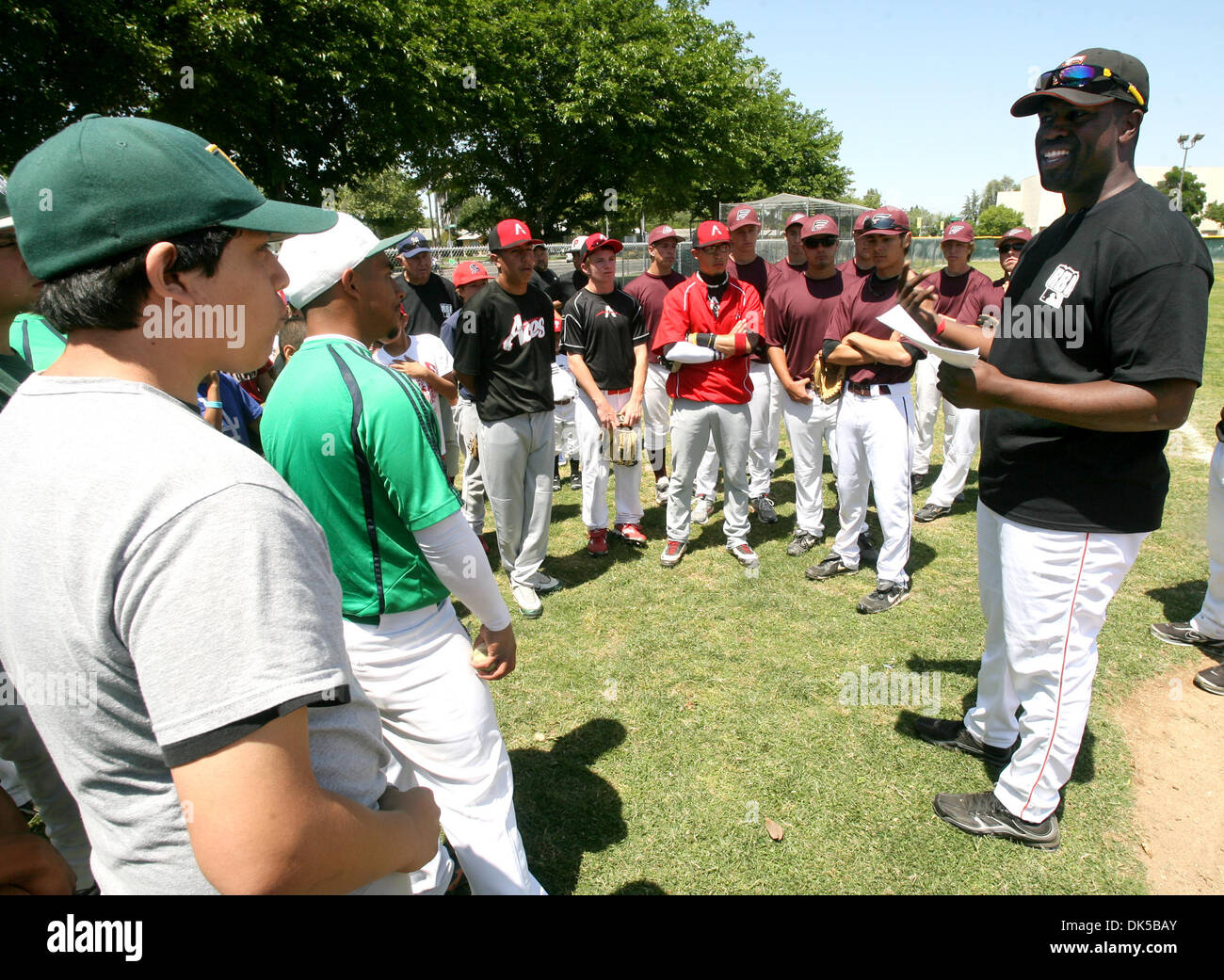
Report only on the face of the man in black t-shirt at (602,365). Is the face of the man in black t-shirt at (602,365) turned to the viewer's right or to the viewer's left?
to the viewer's right

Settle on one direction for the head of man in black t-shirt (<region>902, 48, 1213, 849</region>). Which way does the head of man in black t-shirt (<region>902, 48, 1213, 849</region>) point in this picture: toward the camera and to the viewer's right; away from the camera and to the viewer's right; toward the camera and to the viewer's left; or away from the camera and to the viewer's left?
toward the camera and to the viewer's left

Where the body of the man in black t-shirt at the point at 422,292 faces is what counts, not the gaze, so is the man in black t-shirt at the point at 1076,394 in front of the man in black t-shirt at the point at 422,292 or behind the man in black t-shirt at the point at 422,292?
in front

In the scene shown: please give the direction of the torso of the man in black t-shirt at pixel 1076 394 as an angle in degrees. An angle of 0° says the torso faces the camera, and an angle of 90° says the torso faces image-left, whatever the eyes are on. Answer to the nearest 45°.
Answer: approximately 90°

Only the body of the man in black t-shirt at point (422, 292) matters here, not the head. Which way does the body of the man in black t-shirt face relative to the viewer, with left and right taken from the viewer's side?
facing the viewer and to the right of the viewer

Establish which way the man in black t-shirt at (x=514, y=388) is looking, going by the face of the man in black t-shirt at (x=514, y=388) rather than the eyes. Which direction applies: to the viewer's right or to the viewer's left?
to the viewer's right

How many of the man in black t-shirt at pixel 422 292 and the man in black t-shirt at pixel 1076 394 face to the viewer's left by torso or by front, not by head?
1
